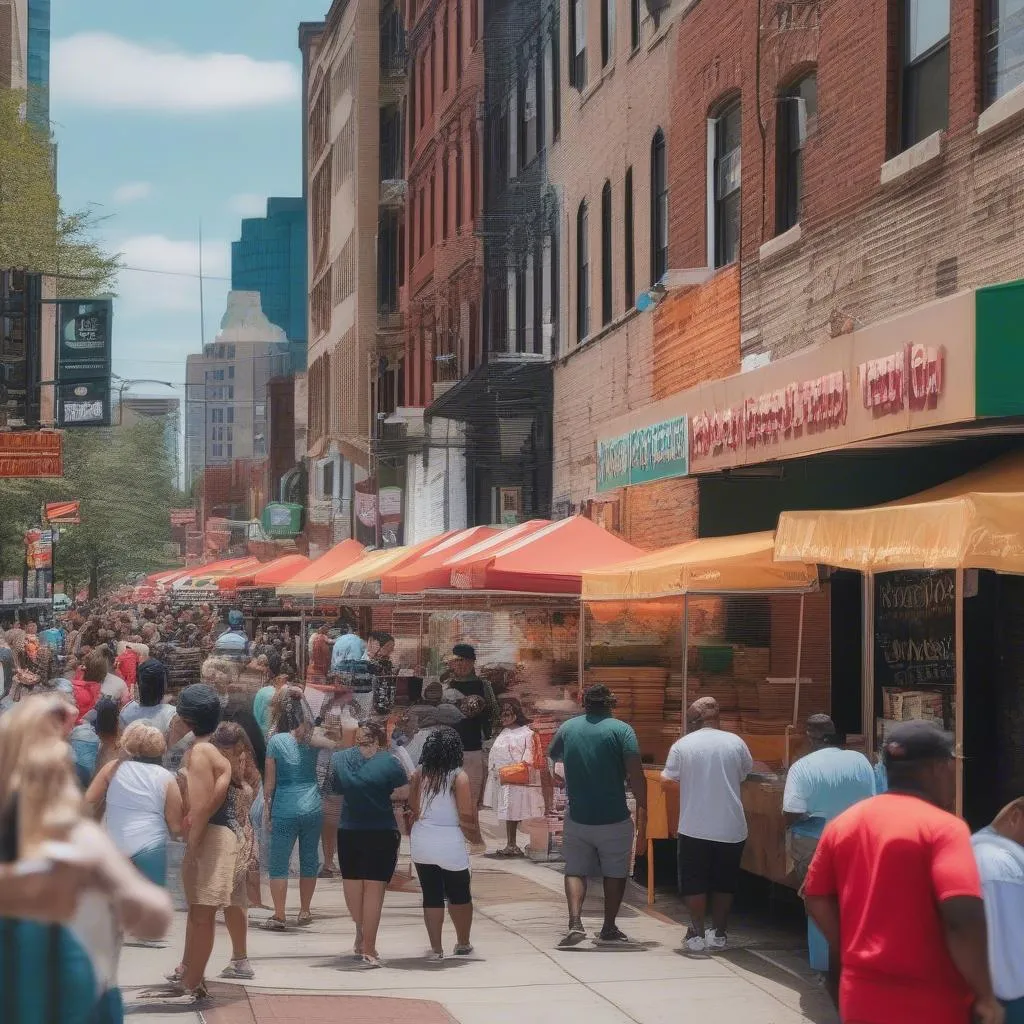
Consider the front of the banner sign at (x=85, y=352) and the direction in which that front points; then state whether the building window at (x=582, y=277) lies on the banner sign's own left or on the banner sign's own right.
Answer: on the banner sign's own left

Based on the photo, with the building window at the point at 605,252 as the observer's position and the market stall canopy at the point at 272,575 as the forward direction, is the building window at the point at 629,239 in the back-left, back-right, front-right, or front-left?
back-left

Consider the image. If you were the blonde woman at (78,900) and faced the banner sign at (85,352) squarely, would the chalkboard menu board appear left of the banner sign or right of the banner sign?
right

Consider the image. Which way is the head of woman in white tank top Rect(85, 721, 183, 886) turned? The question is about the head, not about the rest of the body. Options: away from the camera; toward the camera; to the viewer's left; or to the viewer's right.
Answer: away from the camera

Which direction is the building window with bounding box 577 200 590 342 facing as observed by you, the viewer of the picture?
facing to the left of the viewer

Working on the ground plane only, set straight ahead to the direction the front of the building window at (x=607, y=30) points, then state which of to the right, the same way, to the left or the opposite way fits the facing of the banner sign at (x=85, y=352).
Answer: to the left

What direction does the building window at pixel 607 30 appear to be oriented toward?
to the viewer's left

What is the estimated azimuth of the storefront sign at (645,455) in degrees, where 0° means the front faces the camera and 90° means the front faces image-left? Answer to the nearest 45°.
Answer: approximately 45°

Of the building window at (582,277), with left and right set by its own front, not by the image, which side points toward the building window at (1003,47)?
left

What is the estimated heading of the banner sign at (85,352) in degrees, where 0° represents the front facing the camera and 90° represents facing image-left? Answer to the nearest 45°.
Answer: approximately 0°

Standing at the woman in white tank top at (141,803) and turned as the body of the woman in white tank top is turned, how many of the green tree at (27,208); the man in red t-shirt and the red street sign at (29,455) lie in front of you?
2

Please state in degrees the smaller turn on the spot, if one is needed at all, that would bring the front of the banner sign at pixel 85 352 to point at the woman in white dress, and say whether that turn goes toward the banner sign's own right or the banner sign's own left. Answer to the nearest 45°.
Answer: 0° — it already faces them
